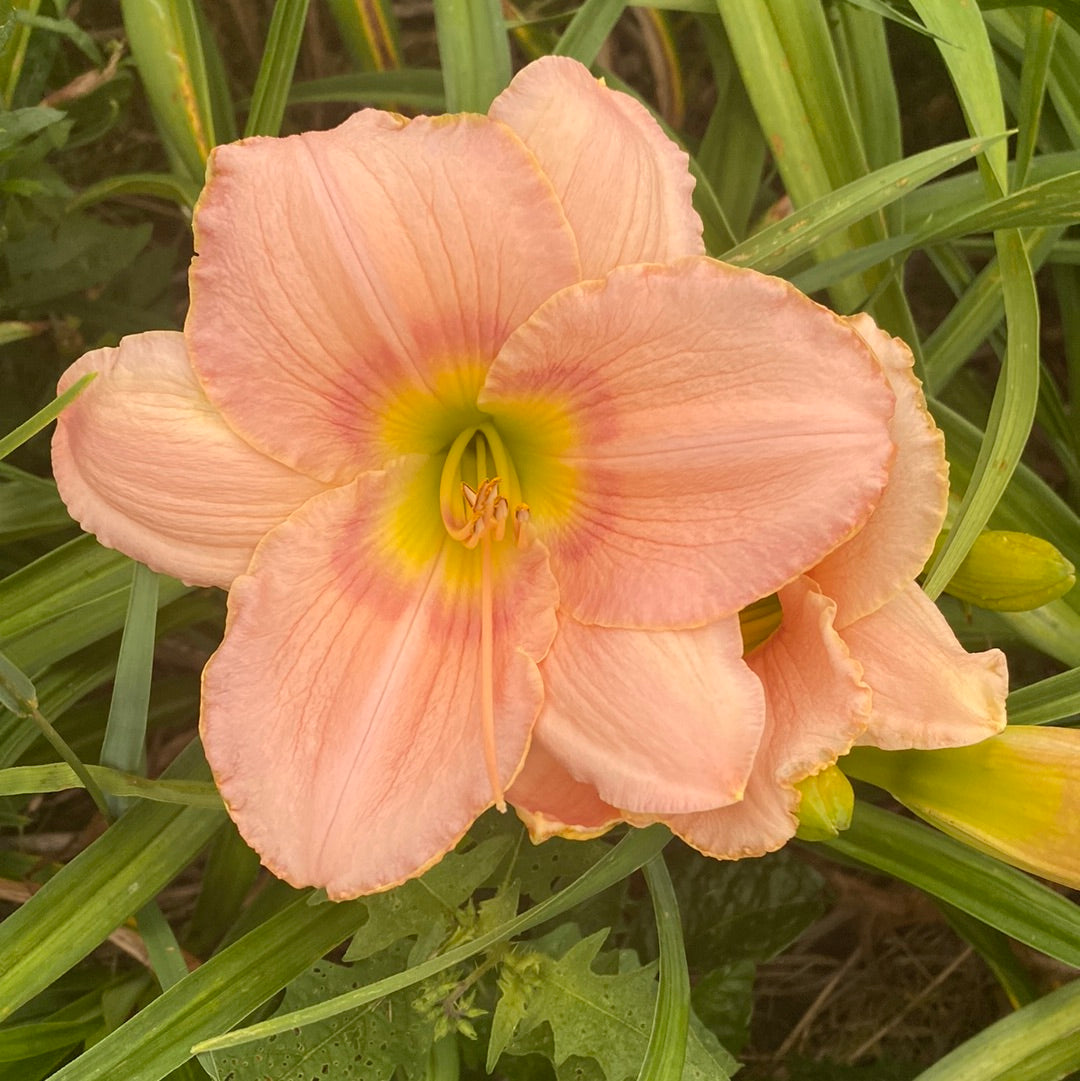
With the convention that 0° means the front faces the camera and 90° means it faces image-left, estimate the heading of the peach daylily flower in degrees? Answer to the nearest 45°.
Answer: approximately 0°
